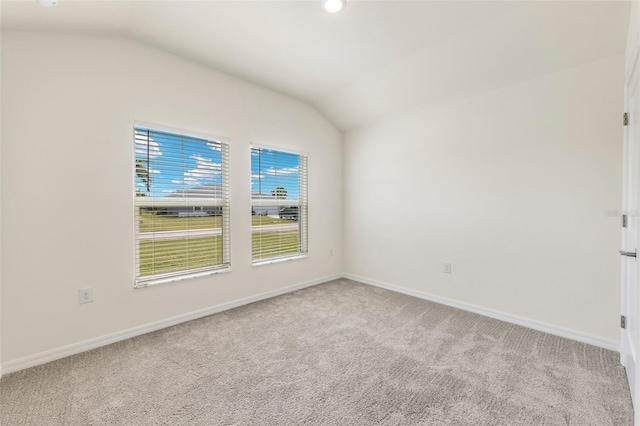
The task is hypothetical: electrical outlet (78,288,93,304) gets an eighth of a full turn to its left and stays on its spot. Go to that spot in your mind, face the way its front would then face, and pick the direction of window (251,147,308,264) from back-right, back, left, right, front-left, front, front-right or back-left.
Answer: front-left

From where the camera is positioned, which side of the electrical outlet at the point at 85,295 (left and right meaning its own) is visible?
front

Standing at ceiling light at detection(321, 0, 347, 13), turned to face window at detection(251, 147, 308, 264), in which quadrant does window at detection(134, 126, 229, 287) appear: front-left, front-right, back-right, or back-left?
front-left
